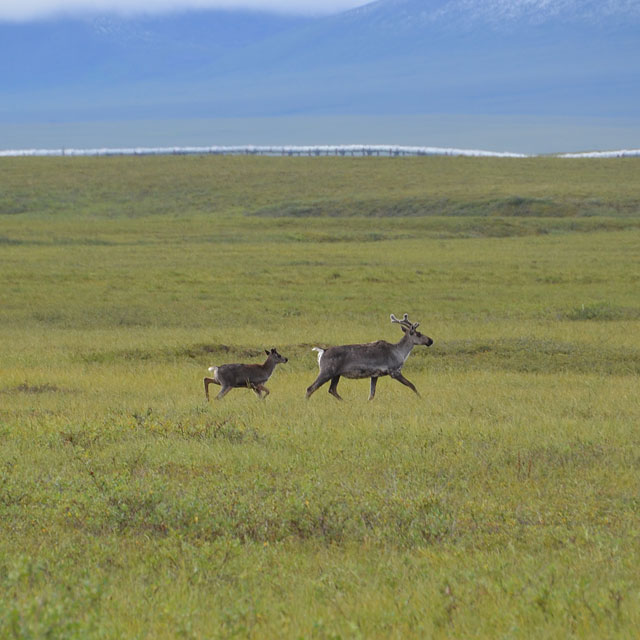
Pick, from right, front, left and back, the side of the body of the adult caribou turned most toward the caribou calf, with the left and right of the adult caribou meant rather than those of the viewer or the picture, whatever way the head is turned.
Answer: back

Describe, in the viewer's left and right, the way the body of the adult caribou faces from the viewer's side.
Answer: facing to the right of the viewer

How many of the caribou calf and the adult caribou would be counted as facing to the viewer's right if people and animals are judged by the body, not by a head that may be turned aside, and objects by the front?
2

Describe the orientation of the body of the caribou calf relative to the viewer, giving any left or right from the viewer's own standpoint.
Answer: facing to the right of the viewer

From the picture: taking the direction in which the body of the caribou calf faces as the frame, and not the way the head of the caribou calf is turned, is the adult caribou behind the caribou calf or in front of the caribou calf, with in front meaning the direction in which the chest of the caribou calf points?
in front
